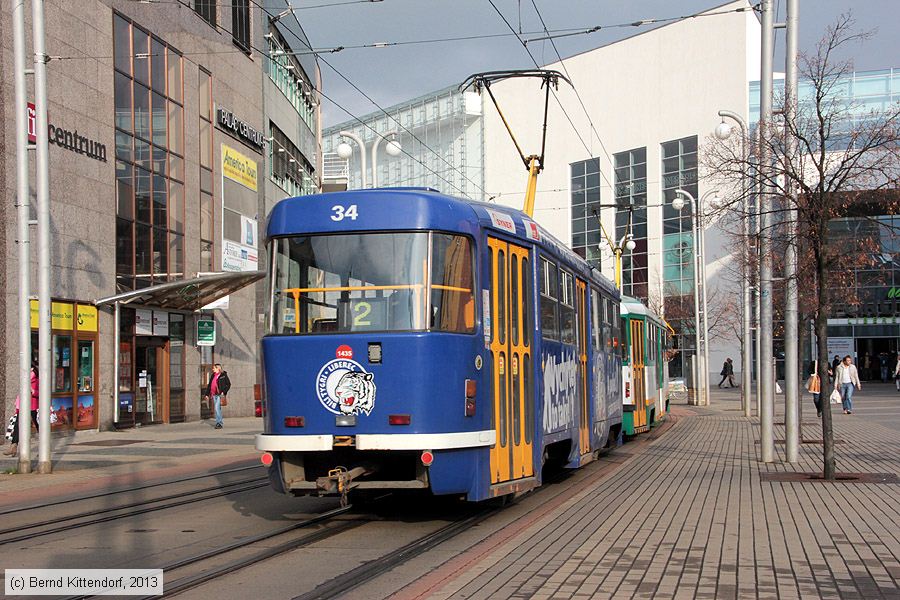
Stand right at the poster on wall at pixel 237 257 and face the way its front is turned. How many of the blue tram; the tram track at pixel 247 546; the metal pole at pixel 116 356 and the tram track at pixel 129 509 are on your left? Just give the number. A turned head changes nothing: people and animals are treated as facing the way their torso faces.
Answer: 0

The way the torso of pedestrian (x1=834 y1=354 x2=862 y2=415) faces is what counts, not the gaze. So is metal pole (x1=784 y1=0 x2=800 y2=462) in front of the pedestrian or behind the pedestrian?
in front

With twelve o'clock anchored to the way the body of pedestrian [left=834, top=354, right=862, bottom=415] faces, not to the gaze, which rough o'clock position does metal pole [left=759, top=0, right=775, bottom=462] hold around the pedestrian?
The metal pole is roughly at 12 o'clock from the pedestrian.

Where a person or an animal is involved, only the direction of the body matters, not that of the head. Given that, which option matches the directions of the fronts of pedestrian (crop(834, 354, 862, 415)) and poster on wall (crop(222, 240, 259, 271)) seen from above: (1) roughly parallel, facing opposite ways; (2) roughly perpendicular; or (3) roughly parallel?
roughly perpendicular

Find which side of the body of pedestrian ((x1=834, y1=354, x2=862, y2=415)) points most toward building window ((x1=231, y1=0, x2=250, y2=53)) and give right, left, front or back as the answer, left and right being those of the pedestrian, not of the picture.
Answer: right

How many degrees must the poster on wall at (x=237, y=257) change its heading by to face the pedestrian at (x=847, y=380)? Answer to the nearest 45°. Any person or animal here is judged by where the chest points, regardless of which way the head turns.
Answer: approximately 45° to its left

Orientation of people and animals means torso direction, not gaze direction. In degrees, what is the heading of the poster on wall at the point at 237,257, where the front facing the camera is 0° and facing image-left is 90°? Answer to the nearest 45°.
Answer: approximately 315°

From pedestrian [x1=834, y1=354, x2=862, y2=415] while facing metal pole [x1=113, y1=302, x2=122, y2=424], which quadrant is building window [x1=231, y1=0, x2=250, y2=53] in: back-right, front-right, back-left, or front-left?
front-right

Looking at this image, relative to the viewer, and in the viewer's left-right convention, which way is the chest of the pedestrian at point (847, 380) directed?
facing the viewer

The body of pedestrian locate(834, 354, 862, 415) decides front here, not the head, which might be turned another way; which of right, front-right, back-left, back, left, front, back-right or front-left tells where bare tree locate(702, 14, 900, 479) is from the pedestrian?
front
